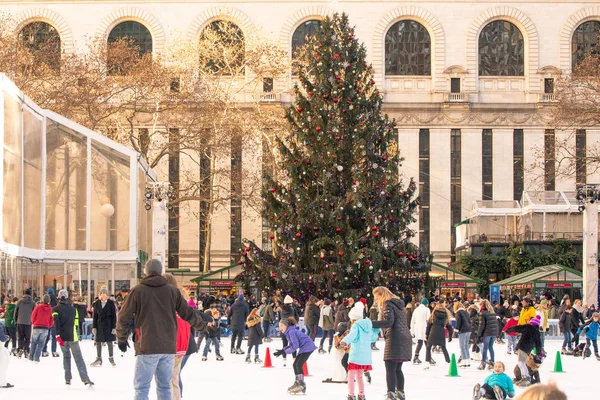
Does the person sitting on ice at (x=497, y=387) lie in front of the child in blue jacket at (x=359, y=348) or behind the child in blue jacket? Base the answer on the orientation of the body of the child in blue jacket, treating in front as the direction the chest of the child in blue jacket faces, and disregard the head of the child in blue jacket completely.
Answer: behind

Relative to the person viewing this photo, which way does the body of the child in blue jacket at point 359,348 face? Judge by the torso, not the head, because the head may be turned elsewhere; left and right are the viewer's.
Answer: facing away from the viewer and to the left of the viewer

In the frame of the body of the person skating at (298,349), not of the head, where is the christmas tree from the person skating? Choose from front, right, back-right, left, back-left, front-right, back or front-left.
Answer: right

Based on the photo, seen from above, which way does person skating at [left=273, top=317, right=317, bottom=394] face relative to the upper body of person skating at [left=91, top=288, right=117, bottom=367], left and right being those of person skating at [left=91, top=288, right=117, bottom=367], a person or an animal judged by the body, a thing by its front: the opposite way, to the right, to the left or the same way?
to the right

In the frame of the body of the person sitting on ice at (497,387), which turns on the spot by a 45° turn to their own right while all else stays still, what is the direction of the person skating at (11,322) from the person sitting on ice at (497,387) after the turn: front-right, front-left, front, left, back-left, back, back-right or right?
front-right

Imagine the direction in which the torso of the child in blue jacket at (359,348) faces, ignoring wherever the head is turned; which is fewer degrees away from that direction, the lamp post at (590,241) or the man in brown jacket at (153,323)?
the lamp post

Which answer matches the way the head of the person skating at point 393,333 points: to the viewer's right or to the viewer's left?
to the viewer's left

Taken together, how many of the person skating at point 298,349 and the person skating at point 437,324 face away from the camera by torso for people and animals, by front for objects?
1

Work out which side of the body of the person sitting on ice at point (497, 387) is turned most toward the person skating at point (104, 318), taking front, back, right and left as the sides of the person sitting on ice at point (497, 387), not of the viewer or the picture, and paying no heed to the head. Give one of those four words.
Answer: right
